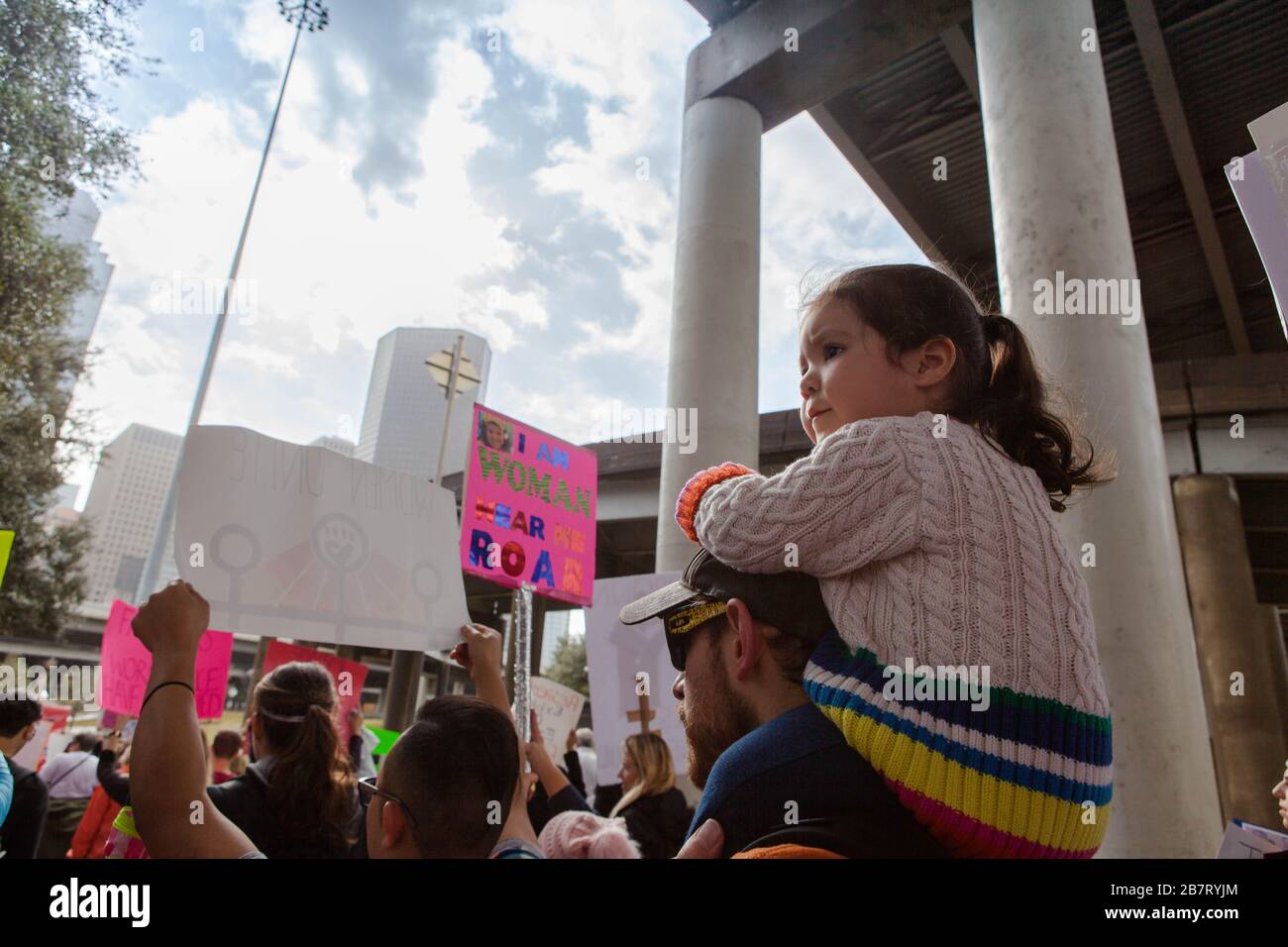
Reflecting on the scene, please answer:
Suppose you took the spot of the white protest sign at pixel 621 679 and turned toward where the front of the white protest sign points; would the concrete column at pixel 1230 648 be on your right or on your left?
on your right

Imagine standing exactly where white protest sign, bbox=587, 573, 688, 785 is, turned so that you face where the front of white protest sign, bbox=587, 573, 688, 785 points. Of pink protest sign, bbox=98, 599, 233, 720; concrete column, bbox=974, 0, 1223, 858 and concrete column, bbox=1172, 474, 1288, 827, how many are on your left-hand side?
1

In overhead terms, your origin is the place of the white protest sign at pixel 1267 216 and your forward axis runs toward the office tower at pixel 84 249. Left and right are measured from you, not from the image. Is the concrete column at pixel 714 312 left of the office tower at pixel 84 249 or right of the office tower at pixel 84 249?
right

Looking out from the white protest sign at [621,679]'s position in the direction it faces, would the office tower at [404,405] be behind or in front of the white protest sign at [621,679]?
in front

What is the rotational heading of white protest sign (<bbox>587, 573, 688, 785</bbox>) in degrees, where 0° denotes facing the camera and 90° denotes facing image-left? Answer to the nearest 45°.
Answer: approximately 180°

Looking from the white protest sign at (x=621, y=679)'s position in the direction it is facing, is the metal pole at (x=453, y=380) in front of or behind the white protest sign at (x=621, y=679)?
in front

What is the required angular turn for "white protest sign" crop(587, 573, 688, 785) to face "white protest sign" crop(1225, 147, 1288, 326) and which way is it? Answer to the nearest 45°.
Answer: approximately 180°
